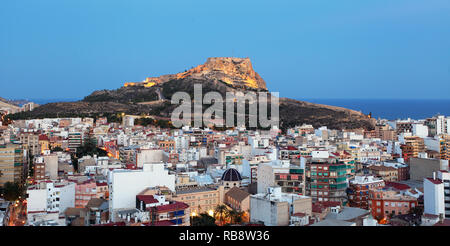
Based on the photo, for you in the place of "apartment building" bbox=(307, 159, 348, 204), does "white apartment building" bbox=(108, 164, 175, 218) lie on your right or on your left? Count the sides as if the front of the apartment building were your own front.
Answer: on your right

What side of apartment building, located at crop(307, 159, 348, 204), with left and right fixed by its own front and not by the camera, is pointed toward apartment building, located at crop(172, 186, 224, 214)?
right

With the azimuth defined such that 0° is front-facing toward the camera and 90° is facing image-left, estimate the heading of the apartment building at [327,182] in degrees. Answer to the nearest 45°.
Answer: approximately 0°

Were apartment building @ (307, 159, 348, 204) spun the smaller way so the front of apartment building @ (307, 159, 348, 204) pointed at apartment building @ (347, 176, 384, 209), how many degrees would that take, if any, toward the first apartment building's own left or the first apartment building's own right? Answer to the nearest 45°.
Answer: approximately 135° to the first apartment building's own left

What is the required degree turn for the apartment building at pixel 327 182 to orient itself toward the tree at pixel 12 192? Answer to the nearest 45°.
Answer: approximately 90° to its right

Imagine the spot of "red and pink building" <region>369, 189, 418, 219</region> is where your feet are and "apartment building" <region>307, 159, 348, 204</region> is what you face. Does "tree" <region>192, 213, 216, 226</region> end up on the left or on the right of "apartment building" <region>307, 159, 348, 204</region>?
left

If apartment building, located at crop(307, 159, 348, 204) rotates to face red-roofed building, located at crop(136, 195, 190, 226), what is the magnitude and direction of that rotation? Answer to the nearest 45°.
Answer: approximately 45° to its right

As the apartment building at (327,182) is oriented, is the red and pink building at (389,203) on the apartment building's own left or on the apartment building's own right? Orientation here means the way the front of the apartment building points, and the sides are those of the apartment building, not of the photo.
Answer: on the apartment building's own left

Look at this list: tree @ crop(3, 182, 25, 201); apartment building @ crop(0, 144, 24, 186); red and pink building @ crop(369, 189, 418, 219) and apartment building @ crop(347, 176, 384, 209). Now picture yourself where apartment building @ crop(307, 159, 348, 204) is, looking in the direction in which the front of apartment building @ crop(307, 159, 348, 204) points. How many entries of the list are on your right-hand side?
2

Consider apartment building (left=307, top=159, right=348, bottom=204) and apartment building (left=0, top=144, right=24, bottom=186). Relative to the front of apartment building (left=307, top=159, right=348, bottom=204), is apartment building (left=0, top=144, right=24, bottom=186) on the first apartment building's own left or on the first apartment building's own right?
on the first apartment building's own right
